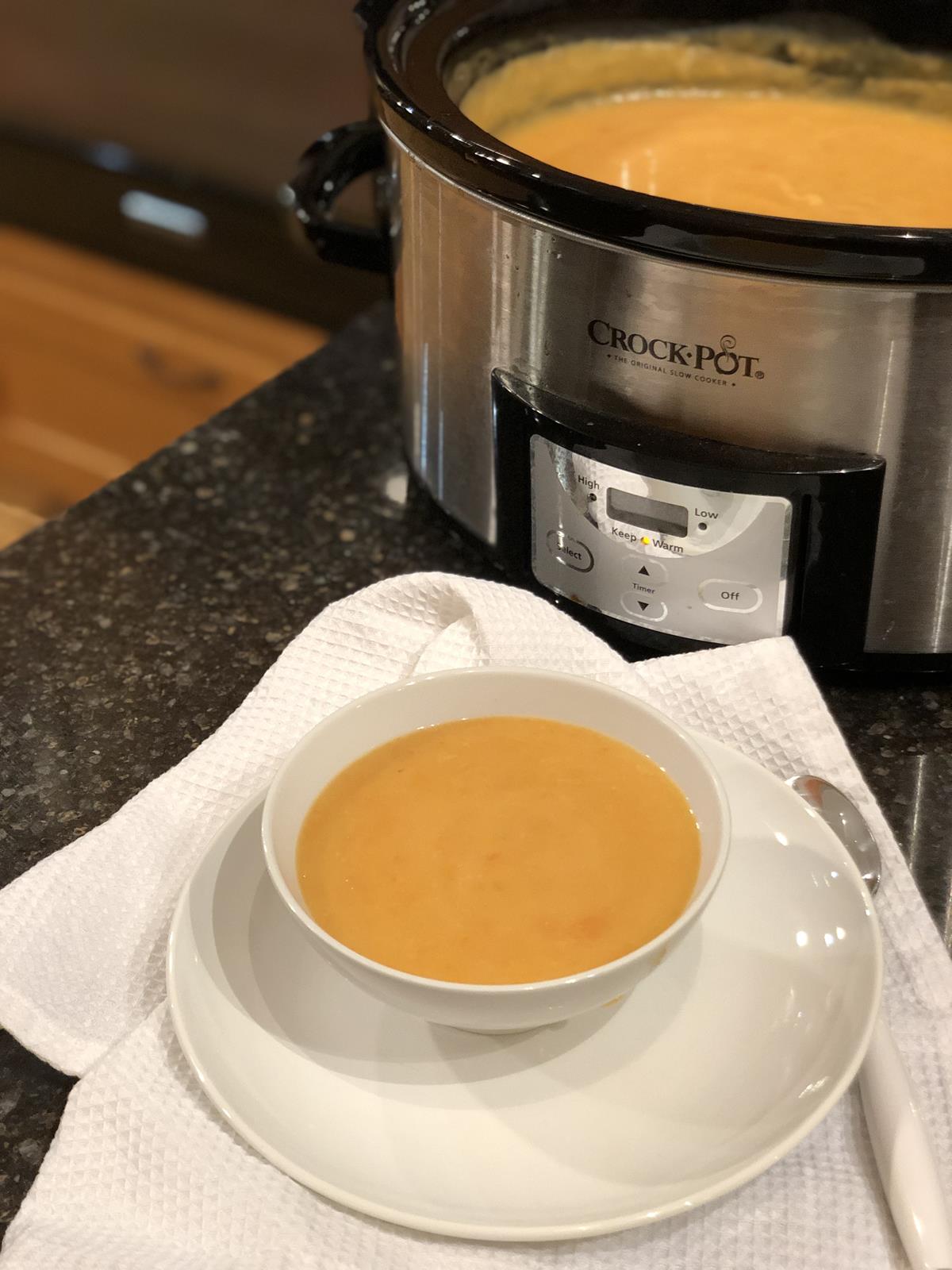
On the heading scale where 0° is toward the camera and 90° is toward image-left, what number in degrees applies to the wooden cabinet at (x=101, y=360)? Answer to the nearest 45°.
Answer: approximately 45°

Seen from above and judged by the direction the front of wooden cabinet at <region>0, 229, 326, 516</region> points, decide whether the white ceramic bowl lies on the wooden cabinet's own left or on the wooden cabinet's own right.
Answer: on the wooden cabinet's own left

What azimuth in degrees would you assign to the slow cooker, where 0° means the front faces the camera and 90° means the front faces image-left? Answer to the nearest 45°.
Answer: approximately 45°
